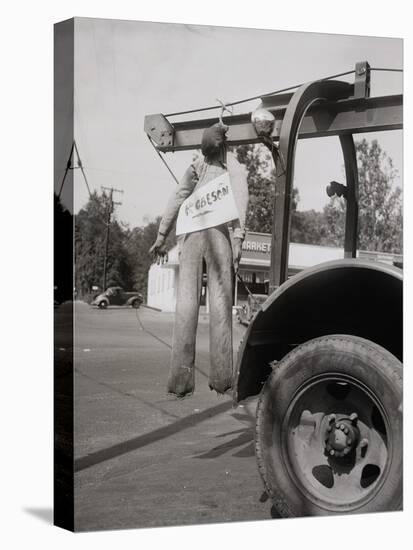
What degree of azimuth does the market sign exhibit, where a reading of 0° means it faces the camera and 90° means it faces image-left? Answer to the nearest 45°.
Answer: approximately 0°

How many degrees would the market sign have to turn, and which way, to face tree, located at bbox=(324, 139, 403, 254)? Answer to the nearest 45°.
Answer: approximately 135° to its left

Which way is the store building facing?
toward the camera

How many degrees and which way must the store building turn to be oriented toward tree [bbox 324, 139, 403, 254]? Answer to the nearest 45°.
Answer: approximately 135° to its left

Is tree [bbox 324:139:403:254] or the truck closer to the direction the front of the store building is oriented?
the truck

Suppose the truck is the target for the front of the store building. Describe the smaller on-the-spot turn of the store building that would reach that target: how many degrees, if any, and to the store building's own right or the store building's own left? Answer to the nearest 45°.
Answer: approximately 45° to the store building's own left
